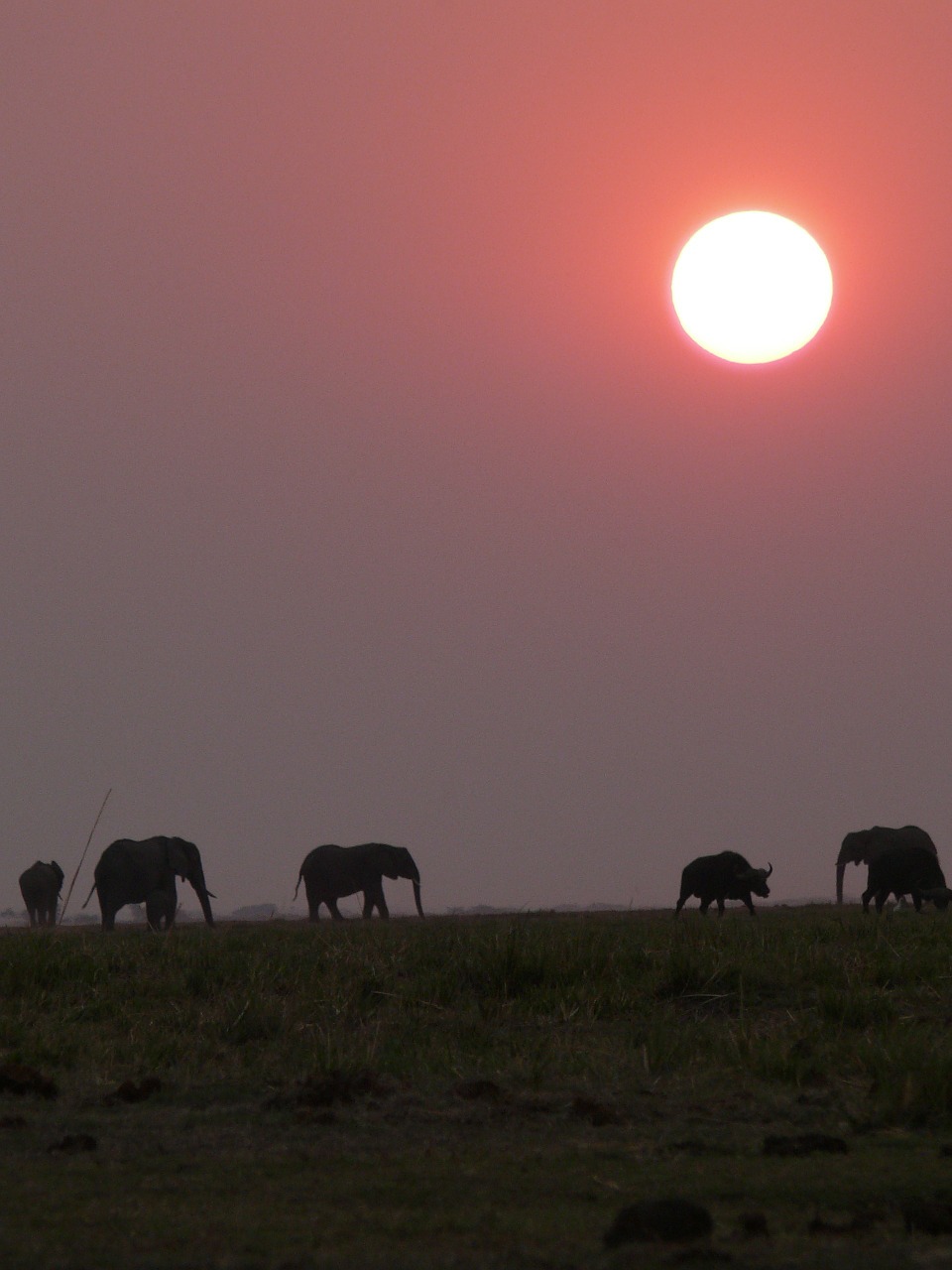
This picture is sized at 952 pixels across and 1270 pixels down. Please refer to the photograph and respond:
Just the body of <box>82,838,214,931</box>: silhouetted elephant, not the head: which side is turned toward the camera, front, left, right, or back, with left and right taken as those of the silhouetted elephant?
right

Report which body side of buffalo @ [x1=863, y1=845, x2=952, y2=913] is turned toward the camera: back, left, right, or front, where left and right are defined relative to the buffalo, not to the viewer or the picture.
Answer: right

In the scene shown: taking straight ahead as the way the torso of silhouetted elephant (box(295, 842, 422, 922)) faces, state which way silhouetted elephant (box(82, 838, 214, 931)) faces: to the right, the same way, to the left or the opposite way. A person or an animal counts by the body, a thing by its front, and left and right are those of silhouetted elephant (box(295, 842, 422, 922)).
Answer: the same way

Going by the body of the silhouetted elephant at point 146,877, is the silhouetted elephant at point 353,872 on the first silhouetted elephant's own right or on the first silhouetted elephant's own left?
on the first silhouetted elephant's own left

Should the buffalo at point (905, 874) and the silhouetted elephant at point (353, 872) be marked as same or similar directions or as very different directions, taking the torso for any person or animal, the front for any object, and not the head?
same or similar directions

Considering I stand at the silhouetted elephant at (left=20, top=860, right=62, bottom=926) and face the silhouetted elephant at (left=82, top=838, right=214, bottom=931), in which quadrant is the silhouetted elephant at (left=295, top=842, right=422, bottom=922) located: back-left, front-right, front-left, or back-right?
front-left

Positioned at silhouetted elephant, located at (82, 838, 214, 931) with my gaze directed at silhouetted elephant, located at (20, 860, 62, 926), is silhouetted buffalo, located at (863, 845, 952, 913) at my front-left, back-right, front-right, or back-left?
back-right

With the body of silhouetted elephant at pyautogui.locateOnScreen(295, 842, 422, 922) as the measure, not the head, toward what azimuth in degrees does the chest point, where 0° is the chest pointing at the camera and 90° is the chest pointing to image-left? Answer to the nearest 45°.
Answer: approximately 270°

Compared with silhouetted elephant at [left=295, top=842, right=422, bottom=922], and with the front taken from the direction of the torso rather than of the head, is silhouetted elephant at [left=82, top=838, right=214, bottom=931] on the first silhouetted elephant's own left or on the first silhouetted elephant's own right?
on the first silhouetted elephant's own right

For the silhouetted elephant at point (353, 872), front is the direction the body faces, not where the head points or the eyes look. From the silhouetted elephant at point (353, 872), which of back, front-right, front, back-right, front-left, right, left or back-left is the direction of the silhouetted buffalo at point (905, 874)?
front-right

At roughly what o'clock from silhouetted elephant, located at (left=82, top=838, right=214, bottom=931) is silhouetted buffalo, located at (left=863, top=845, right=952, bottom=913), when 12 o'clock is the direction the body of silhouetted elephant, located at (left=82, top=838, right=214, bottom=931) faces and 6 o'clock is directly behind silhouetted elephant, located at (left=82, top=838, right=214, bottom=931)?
silhouetted buffalo, located at (left=863, top=845, right=952, bottom=913) is roughly at 1 o'clock from silhouetted elephant, located at (left=82, top=838, right=214, bottom=931).
